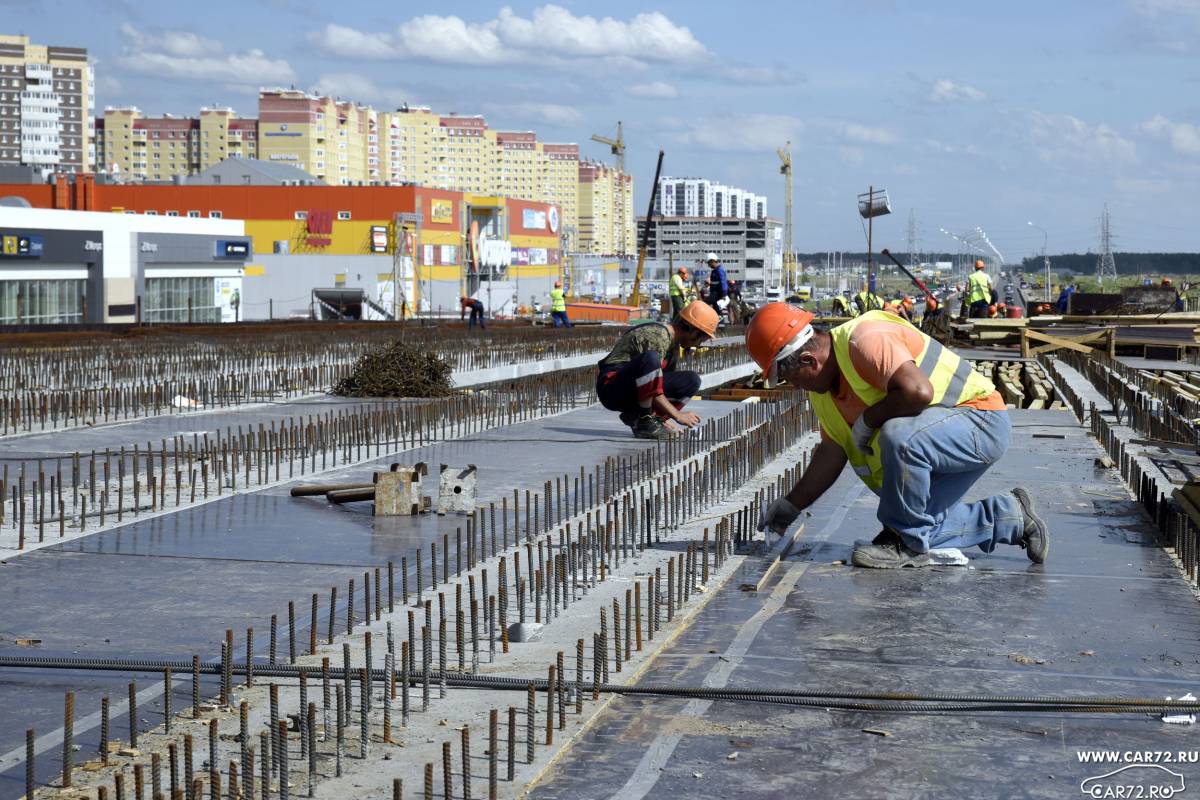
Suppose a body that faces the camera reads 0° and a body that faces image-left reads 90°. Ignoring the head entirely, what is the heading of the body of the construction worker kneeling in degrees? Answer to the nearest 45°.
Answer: approximately 90°

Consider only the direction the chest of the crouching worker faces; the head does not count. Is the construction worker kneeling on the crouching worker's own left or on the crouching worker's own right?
on the crouching worker's own right

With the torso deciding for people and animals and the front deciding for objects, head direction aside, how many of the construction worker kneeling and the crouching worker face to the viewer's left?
1

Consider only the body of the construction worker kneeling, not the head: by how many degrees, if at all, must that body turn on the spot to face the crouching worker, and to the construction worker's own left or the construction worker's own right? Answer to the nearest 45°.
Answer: approximately 90° to the construction worker's own right

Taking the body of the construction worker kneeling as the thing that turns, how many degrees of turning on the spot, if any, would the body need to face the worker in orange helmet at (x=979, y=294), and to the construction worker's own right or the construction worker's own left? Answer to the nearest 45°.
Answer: approximately 90° to the construction worker's own right

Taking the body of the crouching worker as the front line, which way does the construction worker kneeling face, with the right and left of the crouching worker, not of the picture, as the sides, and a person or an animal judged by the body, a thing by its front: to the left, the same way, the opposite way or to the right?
the opposite way

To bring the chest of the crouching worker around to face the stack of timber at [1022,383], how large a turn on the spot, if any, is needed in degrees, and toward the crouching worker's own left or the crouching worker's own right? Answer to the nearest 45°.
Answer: approximately 45° to the crouching worker's own left

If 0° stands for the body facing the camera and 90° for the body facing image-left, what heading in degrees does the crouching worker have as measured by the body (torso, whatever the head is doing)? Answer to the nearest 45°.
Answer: approximately 270°

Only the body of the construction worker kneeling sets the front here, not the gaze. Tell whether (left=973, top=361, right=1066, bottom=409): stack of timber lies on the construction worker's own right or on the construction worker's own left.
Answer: on the construction worker's own right
